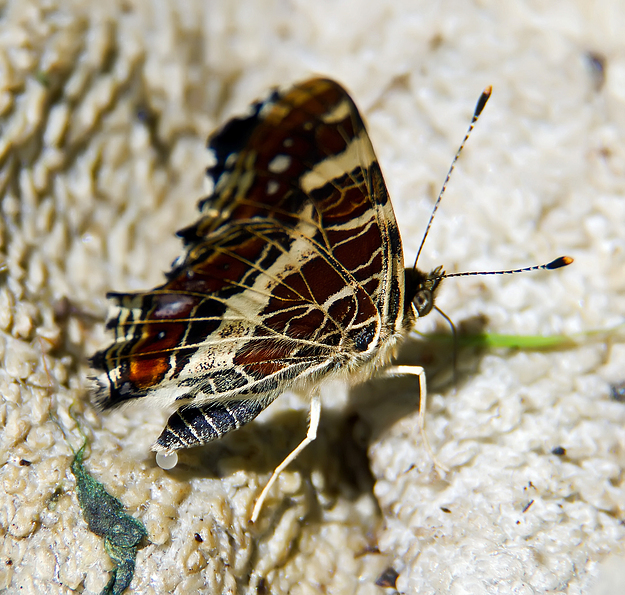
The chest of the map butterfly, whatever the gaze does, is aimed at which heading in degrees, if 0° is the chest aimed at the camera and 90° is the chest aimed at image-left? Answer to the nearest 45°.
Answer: approximately 270°
